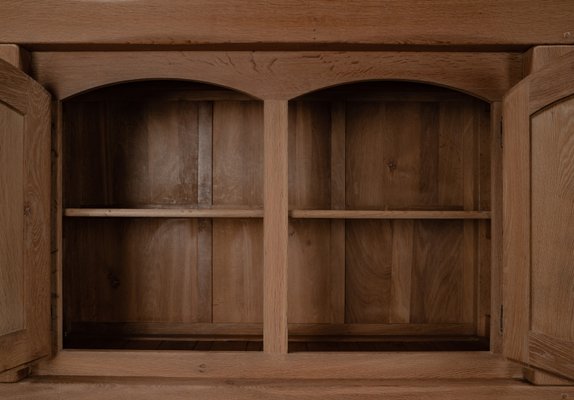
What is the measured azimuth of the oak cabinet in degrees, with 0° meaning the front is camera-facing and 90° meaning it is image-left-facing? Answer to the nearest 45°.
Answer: approximately 0°
